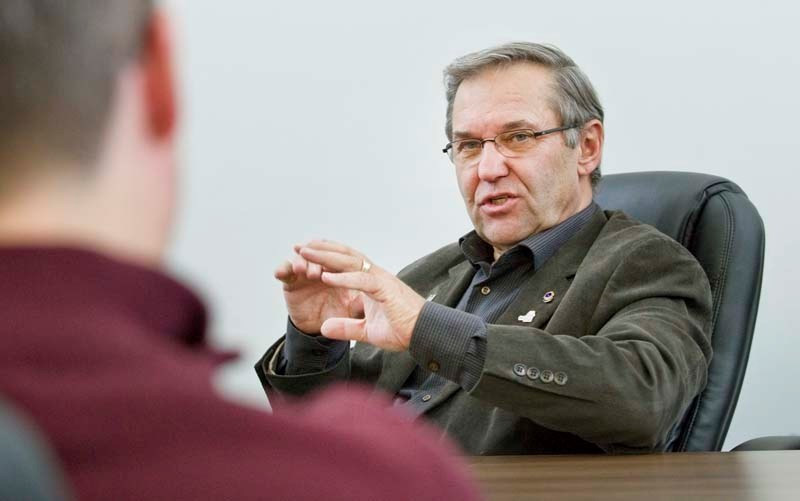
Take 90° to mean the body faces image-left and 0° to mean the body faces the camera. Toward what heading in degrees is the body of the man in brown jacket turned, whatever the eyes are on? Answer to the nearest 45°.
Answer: approximately 45°

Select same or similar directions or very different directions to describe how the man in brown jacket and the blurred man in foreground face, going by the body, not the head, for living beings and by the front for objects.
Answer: very different directions

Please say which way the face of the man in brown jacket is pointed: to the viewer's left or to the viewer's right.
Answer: to the viewer's left

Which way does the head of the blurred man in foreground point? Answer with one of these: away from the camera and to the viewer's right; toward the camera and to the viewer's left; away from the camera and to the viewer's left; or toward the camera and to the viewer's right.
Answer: away from the camera and to the viewer's right

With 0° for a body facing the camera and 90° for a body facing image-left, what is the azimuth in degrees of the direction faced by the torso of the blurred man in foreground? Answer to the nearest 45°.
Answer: approximately 225°
